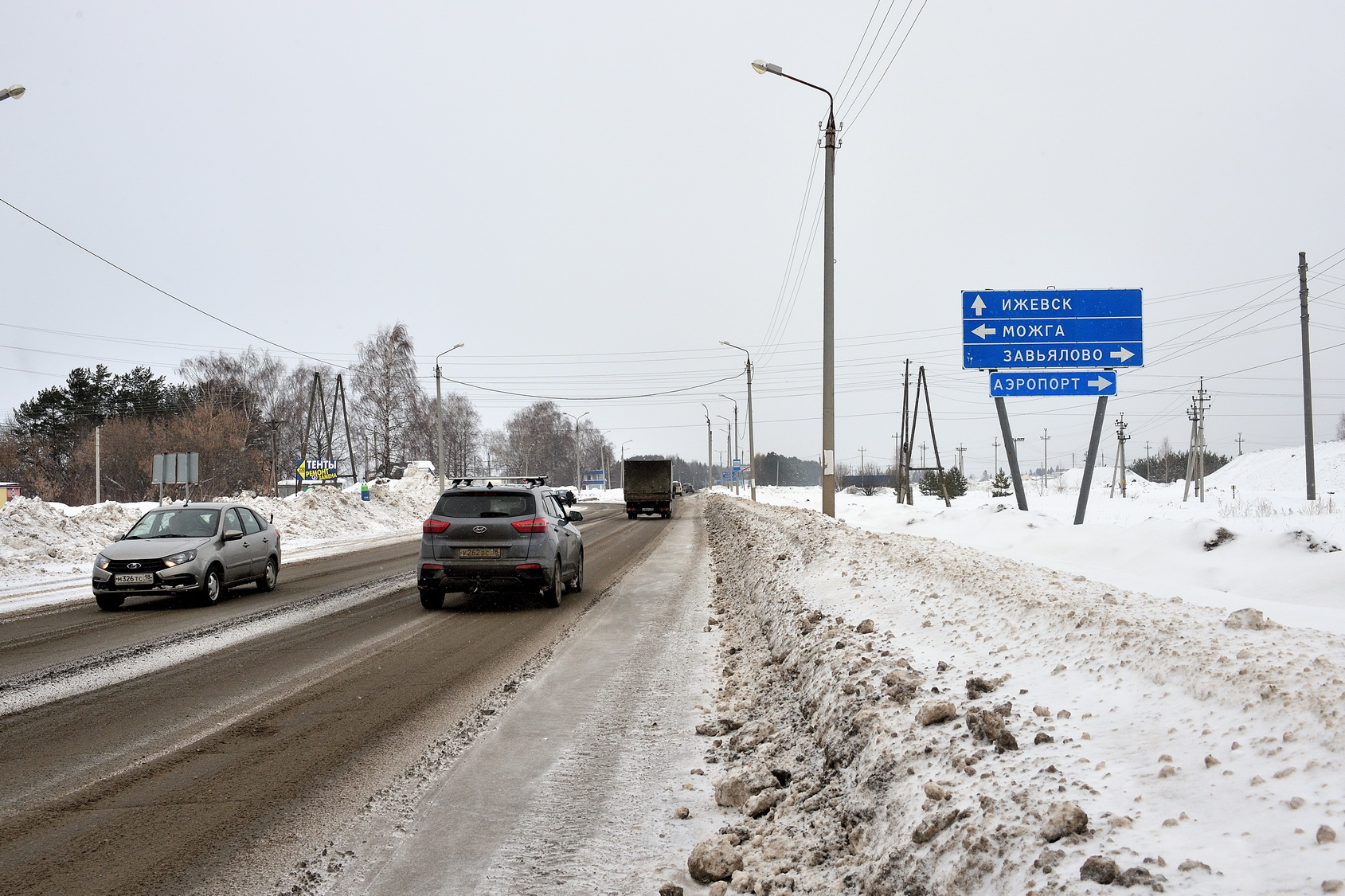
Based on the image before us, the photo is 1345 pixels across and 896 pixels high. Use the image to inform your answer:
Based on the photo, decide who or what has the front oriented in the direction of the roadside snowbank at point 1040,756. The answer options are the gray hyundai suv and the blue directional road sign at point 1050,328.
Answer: the blue directional road sign

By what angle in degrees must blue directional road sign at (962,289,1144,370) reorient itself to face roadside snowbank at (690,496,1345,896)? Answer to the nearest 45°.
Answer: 0° — it already faces it

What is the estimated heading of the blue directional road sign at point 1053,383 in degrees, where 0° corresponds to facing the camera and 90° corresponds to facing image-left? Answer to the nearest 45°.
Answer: approximately 0°

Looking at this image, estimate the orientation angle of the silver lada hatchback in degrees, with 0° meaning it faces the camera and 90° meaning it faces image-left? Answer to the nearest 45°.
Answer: approximately 45°

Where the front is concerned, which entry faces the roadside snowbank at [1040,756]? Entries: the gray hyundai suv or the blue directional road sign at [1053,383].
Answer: the blue directional road sign

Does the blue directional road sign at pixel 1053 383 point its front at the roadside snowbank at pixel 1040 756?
yes

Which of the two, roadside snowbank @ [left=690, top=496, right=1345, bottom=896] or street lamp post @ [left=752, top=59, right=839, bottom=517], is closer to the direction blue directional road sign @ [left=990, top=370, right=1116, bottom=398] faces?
the roadside snowbank

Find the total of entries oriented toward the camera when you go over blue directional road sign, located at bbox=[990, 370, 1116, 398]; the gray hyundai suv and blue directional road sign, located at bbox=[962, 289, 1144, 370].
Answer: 2

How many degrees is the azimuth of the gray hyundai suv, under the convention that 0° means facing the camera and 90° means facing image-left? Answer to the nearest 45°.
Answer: approximately 180°
